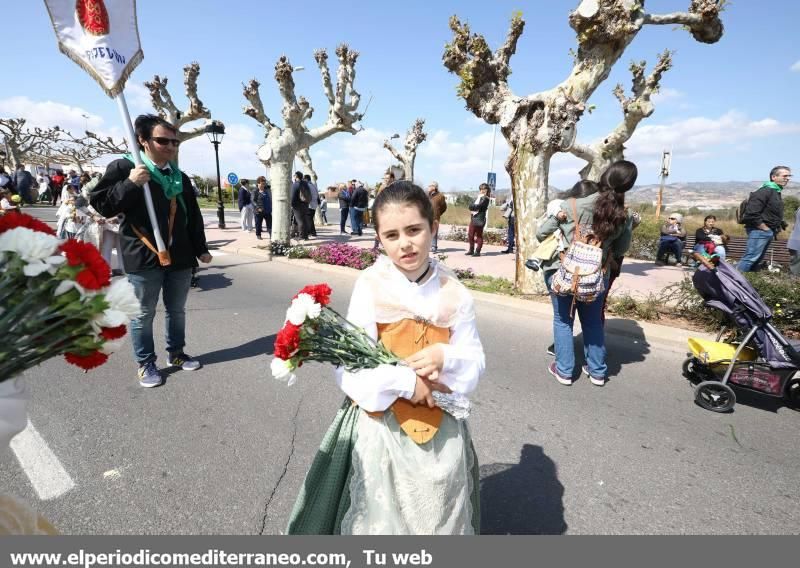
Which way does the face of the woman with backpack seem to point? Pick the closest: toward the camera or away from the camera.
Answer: away from the camera

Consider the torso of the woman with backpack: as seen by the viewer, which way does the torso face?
away from the camera

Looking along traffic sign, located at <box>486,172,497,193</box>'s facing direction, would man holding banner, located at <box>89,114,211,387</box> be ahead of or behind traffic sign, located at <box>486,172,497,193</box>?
ahead

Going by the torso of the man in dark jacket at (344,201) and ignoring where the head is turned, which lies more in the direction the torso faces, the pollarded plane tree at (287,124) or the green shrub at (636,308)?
the green shrub

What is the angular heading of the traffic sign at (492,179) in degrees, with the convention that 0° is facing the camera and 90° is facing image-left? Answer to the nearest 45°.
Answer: approximately 0°

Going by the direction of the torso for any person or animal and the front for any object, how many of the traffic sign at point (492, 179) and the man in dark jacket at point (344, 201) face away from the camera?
0
